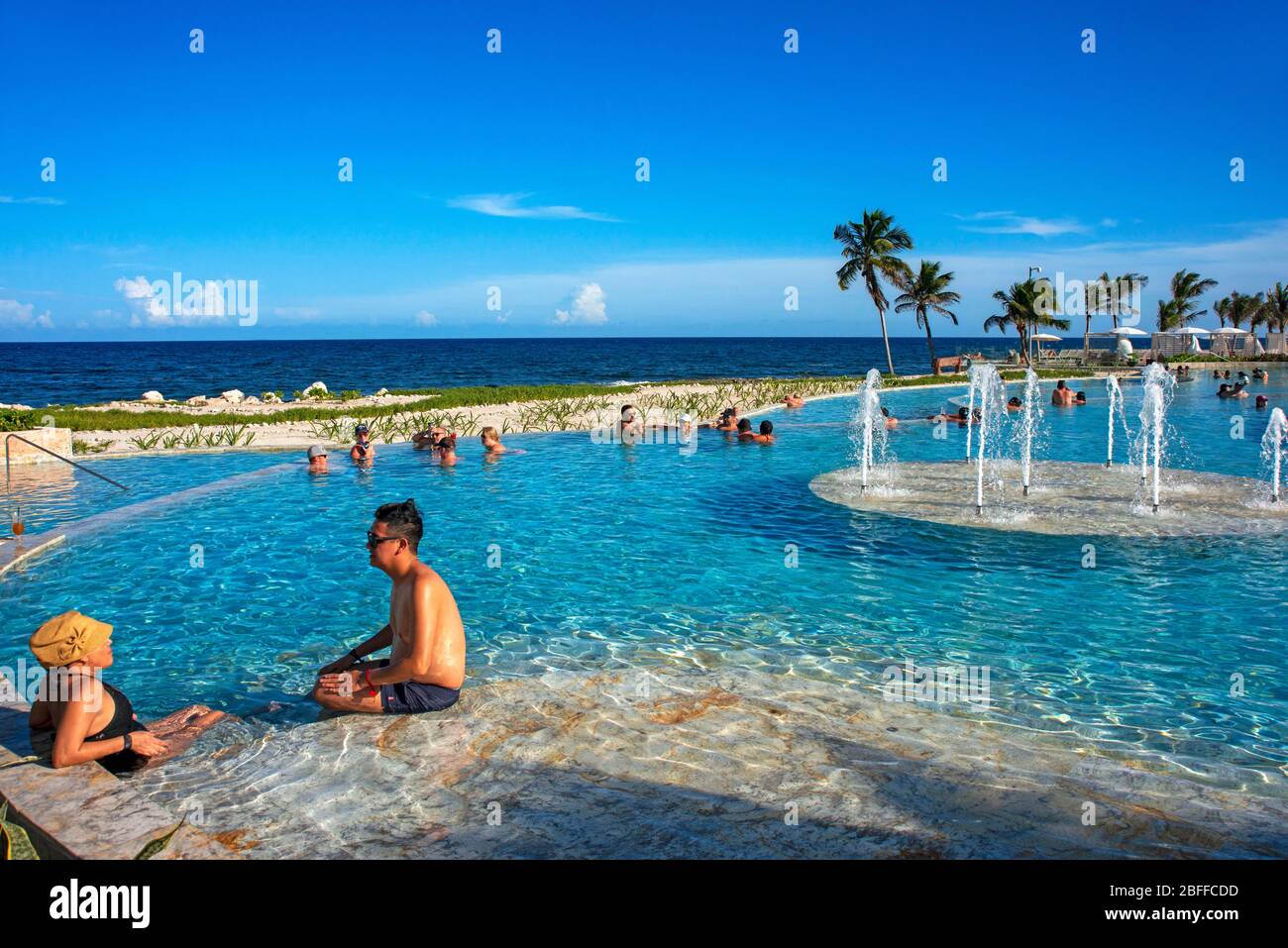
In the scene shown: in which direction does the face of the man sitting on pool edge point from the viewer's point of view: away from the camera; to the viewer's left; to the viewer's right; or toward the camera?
to the viewer's left

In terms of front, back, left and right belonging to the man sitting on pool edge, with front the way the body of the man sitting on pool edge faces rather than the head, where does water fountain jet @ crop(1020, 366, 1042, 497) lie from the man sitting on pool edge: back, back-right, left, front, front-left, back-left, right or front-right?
back-right

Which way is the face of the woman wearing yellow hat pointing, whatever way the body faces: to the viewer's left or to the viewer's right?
to the viewer's right

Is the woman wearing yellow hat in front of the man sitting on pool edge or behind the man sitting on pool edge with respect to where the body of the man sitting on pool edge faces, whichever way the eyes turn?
in front

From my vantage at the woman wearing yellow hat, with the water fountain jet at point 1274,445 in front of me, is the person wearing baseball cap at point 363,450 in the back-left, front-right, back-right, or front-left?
front-left

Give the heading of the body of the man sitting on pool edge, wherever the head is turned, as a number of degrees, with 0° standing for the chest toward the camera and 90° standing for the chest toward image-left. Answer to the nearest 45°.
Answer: approximately 90°

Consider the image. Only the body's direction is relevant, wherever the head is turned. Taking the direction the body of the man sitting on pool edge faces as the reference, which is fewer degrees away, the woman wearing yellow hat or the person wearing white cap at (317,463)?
the woman wearing yellow hat
